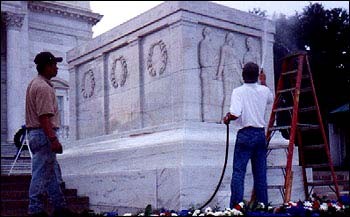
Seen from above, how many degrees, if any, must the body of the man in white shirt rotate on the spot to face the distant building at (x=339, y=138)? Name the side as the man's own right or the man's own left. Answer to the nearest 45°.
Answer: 0° — they already face it

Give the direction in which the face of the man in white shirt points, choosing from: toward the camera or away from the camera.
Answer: away from the camera

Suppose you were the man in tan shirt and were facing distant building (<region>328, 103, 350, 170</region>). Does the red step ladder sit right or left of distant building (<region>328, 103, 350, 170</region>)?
right

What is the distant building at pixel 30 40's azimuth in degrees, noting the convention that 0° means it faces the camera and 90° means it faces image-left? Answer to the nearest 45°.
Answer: approximately 315°

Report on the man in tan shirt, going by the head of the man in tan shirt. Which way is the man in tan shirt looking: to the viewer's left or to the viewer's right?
to the viewer's right

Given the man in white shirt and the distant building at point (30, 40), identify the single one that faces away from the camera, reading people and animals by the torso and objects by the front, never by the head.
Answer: the man in white shirt

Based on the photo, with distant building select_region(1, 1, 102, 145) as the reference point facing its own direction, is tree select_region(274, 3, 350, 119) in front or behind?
in front

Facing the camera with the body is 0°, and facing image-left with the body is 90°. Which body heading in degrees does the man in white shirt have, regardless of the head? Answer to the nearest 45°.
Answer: approximately 180°

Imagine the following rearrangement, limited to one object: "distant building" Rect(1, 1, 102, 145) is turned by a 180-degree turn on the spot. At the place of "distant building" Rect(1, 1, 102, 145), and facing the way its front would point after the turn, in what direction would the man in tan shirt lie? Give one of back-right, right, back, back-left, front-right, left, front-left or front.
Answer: back-left

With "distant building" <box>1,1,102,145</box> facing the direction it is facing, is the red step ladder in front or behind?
in front

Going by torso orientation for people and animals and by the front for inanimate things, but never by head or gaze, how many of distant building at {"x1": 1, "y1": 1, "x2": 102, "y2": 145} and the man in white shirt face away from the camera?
1

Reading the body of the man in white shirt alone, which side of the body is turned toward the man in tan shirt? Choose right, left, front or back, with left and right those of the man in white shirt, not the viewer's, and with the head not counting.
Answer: left

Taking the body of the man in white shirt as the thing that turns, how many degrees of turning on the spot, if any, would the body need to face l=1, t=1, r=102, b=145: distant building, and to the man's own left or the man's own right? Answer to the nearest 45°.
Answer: approximately 45° to the man's own left
